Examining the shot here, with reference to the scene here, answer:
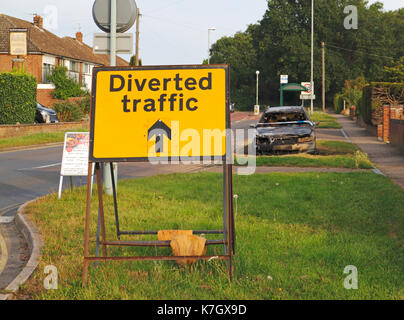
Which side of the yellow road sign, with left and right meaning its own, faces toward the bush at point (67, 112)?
back

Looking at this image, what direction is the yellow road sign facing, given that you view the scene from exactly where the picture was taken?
facing the viewer

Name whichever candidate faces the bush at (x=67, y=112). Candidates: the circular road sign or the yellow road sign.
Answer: the circular road sign

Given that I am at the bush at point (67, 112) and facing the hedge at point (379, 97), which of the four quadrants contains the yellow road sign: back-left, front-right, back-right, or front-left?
front-right

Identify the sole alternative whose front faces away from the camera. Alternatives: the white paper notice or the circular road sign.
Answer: the circular road sign

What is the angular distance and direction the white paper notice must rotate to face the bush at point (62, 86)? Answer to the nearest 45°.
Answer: approximately 180°

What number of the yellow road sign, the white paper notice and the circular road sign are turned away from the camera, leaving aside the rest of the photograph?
1

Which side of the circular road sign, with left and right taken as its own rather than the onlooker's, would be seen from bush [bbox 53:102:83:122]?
front

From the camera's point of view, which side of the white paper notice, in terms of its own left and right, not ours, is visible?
front

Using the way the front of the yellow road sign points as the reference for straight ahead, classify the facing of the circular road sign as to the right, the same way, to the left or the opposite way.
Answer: the opposite way

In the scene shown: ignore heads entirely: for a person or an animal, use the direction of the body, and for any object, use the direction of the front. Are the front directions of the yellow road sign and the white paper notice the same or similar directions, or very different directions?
same or similar directions

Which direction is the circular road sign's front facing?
away from the camera

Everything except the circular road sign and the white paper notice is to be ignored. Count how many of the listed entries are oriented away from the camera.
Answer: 1

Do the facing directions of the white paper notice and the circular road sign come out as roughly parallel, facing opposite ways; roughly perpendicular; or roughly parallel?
roughly parallel, facing opposite ways

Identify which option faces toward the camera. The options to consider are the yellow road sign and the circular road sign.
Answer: the yellow road sign
